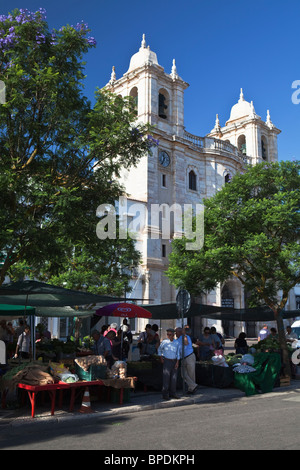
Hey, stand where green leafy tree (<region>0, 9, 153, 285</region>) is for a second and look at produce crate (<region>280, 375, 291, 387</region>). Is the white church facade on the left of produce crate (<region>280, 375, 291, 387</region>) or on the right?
left

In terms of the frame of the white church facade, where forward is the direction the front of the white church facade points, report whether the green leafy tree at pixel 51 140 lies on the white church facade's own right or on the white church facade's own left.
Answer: on the white church facade's own right

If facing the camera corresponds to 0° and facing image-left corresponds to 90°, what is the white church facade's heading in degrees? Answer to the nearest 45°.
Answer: approximately 315°

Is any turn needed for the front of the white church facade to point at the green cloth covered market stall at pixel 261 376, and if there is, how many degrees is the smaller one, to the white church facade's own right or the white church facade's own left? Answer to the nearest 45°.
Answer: approximately 45° to the white church facade's own right

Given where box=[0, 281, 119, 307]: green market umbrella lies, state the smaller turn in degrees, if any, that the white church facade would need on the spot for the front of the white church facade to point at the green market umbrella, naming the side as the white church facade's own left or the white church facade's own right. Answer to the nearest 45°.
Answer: approximately 45° to the white church facade's own right

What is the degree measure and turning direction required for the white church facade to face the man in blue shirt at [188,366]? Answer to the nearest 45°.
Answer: approximately 45° to its right

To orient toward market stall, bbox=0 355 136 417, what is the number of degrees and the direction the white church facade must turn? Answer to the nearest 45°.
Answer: approximately 45° to its right
